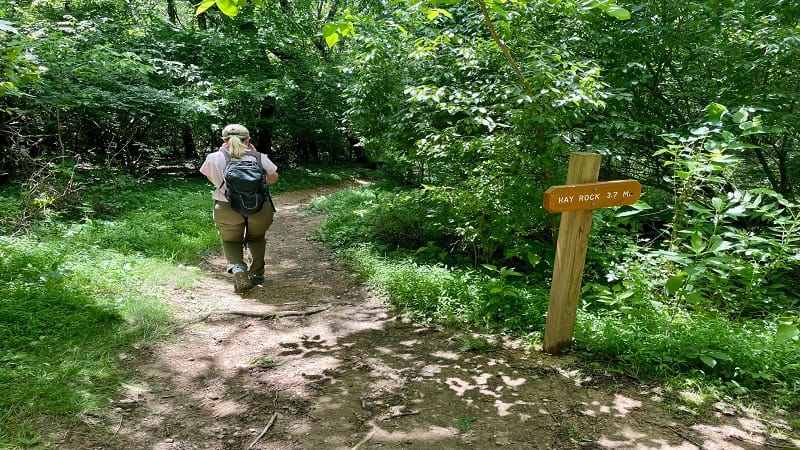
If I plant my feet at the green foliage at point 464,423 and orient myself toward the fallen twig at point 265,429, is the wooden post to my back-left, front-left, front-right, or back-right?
back-right

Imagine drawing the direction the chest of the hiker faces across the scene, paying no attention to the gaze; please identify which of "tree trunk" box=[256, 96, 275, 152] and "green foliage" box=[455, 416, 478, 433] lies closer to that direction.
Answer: the tree trunk

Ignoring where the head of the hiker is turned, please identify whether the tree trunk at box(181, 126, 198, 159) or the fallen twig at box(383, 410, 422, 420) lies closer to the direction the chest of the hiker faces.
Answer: the tree trunk

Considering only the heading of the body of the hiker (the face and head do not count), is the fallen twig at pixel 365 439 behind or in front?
behind

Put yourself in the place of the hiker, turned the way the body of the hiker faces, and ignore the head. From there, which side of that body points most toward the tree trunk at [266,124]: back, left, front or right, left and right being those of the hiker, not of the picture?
front

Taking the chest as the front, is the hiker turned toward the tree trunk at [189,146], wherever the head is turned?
yes

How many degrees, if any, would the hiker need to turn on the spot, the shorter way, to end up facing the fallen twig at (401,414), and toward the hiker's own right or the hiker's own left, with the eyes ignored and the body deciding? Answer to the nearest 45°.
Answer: approximately 180°

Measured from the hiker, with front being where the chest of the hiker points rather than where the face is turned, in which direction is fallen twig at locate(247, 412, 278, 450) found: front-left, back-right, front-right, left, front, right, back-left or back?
back

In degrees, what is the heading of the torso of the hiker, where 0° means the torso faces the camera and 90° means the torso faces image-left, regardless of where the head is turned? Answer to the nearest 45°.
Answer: approximately 180°

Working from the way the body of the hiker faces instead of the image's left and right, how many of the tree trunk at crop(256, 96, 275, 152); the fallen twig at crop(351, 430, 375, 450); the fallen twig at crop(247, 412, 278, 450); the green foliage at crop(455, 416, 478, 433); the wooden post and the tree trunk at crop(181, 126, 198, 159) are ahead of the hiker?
2

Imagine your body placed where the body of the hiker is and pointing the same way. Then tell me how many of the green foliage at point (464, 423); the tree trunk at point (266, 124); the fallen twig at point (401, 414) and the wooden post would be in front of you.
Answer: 1

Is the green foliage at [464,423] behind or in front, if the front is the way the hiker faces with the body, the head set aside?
behind

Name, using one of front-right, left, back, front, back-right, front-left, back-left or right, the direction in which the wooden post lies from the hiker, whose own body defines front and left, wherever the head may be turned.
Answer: back-right
